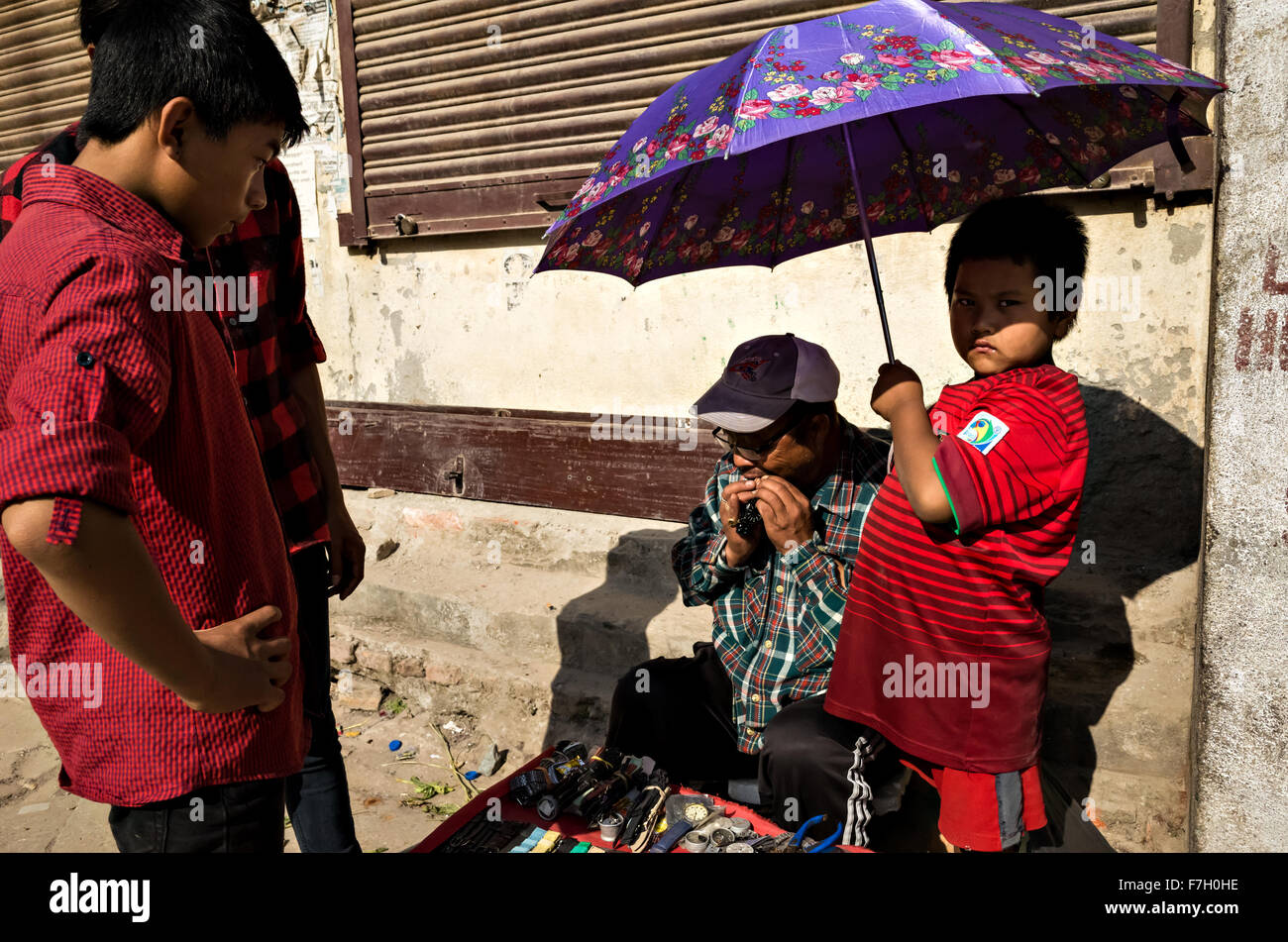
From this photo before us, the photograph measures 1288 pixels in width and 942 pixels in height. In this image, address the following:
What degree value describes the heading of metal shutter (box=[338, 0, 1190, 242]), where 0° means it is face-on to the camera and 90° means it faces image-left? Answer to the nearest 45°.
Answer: approximately 0°

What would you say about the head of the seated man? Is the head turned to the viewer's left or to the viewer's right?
to the viewer's left

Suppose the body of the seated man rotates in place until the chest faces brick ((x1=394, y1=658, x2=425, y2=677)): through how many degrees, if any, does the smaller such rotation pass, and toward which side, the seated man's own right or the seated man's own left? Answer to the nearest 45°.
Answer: approximately 90° to the seated man's own right

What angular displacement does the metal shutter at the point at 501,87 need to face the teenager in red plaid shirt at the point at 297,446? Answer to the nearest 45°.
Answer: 0° — it already faces them

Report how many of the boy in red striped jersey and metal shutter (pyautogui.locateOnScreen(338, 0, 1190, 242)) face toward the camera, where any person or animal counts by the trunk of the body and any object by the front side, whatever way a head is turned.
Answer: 1

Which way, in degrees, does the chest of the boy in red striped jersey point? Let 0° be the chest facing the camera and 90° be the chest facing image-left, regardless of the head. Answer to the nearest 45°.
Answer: approximately 90°

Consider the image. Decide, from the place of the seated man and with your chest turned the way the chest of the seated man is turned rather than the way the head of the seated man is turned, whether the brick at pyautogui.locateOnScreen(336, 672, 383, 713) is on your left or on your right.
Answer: on your right

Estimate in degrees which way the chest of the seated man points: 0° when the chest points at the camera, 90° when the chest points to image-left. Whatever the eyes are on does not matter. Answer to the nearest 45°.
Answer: approximately 45°

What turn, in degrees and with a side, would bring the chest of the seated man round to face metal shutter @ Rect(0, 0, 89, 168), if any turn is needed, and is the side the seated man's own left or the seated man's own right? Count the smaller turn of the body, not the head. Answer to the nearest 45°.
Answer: approximately 90° to the seated man's own right
